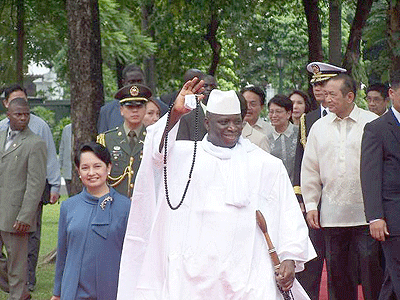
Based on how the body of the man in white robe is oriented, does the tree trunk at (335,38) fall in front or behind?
behind

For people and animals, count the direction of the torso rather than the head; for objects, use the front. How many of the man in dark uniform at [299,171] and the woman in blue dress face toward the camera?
2

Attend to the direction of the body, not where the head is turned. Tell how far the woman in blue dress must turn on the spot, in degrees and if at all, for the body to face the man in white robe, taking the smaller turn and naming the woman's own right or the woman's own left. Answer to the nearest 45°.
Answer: approximately 45° to the woman's own left

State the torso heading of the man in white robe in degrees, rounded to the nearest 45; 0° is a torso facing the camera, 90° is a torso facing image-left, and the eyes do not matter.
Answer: approximately 0°

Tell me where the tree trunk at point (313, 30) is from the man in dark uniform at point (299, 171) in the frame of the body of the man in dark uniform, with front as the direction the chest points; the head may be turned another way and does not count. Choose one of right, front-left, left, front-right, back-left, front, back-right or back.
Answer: back
